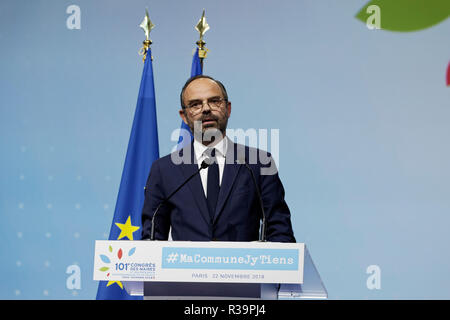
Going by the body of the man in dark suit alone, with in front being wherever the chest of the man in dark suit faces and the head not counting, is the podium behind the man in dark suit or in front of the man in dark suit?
in front

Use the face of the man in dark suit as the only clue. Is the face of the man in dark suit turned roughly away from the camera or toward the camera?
toward the camera

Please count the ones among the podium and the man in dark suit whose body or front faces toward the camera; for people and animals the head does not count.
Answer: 2

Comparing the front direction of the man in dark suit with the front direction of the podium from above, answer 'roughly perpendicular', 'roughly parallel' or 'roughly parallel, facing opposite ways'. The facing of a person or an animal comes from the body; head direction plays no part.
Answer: roughly parallel

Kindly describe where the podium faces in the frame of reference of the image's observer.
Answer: facing the viewer

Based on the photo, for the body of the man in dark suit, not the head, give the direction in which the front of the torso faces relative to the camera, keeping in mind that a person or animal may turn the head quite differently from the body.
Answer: toward the camera

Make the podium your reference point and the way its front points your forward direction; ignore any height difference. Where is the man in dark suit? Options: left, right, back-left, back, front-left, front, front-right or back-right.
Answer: back
